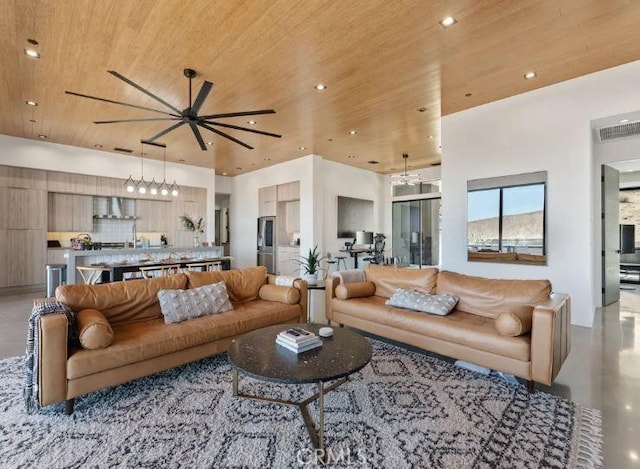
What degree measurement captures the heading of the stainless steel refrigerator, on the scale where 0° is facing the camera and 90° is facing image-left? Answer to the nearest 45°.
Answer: approximately 45°

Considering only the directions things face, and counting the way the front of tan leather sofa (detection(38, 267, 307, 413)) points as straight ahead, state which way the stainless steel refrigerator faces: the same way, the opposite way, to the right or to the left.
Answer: to the right

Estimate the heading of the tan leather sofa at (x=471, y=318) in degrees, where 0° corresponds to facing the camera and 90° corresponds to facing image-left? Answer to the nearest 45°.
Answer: approximately 45°

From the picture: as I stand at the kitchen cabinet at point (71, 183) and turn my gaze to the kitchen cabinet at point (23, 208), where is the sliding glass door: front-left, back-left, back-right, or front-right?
back-left

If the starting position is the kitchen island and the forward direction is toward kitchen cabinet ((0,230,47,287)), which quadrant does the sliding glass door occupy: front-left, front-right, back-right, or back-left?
back-right

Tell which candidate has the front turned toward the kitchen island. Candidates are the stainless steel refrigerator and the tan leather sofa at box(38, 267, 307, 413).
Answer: the stainless steel refrigerator

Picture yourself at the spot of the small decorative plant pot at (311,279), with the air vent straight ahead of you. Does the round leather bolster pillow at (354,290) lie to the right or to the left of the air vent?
right

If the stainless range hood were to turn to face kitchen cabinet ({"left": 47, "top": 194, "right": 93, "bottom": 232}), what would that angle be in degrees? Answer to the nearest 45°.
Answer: approximately 135° to its right

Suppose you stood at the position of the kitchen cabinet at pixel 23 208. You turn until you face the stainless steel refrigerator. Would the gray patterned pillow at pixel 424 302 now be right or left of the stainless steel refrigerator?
right
